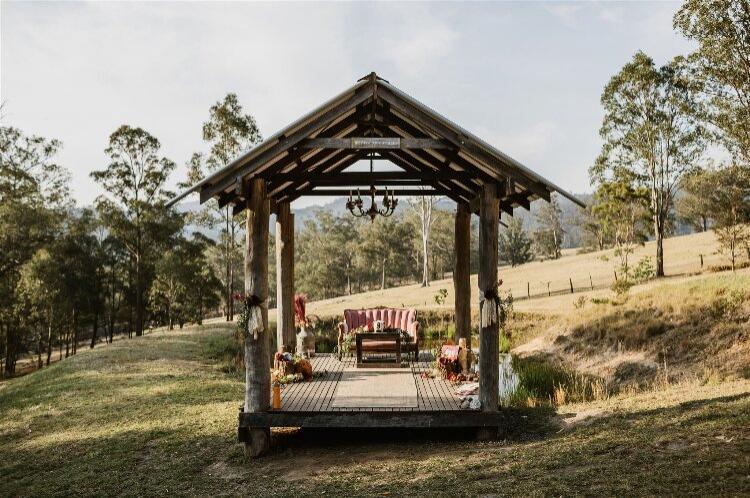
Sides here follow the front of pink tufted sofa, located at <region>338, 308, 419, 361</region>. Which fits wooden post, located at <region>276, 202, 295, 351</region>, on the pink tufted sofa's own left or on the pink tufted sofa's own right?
on the pink tufted sofa's own right

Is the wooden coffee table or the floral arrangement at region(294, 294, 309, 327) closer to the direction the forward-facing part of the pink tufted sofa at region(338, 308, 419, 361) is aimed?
the wooden coffee table

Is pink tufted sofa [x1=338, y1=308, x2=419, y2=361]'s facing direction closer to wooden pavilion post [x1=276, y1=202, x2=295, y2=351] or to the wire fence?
the wooden pavilion post

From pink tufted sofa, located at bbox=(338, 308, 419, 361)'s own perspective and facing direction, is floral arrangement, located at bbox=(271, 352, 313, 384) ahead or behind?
ahead

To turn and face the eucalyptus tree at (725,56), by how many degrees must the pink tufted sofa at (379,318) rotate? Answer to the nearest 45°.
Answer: approximately 135° to its left

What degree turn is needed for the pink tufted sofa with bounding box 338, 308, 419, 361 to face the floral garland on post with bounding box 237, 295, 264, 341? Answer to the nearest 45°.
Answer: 0° — it already faces it

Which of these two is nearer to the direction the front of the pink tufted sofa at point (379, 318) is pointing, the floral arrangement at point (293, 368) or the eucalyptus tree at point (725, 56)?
the floral arrangement

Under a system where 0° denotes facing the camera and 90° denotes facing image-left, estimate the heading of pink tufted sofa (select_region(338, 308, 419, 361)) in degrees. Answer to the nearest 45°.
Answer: approximately 0°
